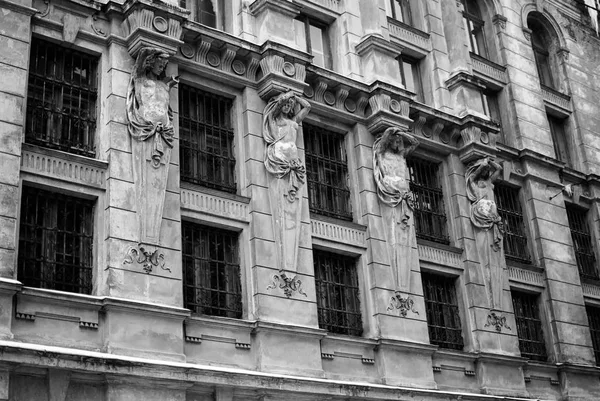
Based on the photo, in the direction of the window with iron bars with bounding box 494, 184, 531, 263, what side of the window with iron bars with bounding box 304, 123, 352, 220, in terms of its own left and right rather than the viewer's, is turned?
left

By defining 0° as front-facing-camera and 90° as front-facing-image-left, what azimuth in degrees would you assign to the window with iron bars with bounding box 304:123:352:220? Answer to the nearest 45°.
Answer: approximately 315°

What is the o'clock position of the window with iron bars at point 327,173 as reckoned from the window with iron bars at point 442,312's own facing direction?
the window with iron bars at point 327,173 is roughly at 3 o'clock from the window with iron bars at point 442,312.

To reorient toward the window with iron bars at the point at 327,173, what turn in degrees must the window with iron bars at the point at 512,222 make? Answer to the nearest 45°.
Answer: approximately 90° to its right

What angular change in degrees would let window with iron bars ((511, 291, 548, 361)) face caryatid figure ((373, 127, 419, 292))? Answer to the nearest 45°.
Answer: approximately 90° to its right

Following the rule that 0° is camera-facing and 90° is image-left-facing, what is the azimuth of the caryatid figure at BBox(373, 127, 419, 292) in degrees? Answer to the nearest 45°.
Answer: approximately 315°

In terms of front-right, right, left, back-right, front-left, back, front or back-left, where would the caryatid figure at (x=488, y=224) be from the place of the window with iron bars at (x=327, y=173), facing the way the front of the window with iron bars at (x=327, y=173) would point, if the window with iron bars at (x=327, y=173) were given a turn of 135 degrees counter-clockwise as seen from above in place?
front-right

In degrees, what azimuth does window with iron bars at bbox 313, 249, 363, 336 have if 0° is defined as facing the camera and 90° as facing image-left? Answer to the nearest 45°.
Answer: approximately 315°

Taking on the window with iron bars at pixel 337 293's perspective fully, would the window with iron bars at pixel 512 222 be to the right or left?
on its left

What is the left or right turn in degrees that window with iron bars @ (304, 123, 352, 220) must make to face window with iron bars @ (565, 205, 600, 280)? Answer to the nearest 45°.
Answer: approximately 90° to its left

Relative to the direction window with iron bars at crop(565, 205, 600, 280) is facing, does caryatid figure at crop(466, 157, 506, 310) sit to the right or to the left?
on its right
